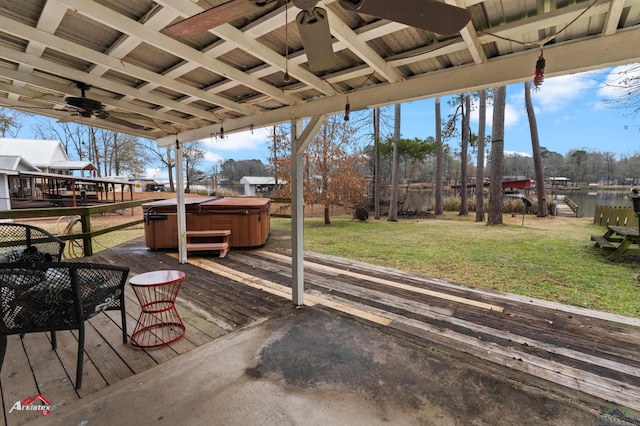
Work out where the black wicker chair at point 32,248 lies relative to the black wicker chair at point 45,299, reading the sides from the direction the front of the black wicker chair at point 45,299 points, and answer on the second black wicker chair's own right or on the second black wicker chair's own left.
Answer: on the second black wicker chair's own left

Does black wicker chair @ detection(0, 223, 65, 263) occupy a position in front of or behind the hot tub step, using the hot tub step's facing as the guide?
in front

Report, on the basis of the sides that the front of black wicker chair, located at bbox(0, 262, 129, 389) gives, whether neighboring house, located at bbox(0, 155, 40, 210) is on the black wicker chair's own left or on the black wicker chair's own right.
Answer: on the black wicker chair's own left

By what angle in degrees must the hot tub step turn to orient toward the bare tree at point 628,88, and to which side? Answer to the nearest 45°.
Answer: approximately 90° to its left

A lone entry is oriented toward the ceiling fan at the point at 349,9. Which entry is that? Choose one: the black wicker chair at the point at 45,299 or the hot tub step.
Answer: the hot tub step

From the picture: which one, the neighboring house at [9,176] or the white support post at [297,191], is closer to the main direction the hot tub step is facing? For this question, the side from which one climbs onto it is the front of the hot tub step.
the white support post

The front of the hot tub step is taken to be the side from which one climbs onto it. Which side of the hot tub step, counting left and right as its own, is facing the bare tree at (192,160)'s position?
back

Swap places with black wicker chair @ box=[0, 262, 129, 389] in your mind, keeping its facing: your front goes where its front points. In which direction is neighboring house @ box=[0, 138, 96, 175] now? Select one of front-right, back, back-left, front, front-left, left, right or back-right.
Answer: front-left

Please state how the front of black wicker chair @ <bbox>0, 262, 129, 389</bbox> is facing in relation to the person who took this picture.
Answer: facing away from the viewer and to the right of the viewer

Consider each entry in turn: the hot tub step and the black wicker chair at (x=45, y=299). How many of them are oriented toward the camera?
1

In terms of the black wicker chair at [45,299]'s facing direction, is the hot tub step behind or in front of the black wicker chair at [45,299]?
in front

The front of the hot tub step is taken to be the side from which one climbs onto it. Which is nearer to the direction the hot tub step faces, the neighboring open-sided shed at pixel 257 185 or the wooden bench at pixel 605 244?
the wooden bench

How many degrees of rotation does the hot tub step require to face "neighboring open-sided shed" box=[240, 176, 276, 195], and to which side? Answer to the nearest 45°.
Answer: approximately 180°
